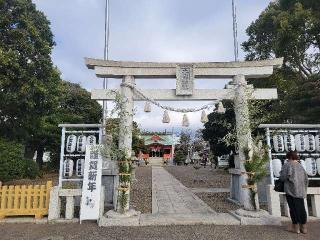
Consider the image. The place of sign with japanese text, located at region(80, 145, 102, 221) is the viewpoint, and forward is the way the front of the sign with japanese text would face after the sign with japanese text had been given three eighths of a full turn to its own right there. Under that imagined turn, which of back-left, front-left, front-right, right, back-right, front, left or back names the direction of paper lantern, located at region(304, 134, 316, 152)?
back-right

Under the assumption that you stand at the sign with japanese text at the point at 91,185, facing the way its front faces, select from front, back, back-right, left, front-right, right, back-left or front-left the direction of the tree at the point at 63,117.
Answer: back

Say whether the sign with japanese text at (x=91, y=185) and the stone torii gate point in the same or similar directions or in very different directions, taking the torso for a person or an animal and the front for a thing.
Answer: same or similar directions

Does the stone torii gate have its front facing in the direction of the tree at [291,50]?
no

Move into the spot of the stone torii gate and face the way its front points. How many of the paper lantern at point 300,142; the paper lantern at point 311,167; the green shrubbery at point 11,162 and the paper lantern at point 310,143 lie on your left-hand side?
3

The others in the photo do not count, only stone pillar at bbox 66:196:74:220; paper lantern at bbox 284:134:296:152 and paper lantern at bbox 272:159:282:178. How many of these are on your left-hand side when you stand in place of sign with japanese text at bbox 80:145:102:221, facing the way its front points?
2

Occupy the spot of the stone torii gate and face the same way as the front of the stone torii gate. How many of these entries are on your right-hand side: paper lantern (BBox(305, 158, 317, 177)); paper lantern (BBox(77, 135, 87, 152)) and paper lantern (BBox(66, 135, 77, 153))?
2

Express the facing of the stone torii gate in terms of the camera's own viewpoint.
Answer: facing the viewer

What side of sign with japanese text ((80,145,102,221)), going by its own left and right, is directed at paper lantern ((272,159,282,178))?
left

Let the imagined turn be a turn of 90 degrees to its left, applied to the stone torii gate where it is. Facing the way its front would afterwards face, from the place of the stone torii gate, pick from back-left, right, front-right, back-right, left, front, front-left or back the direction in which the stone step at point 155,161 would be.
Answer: left

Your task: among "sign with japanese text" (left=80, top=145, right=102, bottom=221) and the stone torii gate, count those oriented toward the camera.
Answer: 2

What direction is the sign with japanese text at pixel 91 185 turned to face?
toward the camera

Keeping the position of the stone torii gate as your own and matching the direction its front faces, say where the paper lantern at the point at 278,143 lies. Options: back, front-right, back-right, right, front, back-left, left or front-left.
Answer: left
